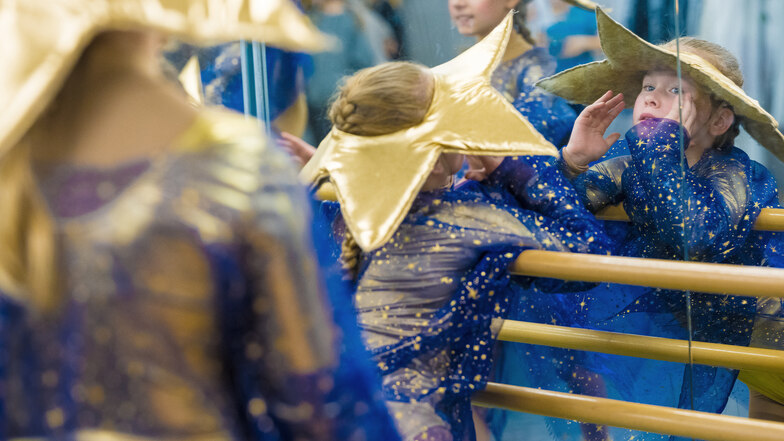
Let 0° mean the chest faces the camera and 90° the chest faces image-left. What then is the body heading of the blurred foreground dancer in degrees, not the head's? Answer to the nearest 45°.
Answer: approximately 180°

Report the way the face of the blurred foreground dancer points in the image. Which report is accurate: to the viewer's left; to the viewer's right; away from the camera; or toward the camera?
away from the camera

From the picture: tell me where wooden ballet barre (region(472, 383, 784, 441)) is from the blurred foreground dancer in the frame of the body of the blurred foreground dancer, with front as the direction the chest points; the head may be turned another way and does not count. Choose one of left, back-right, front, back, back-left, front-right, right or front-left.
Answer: front-right
